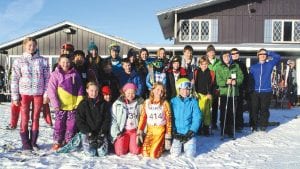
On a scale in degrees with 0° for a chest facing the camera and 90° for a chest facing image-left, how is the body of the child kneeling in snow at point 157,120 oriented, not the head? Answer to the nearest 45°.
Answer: approximately 0°

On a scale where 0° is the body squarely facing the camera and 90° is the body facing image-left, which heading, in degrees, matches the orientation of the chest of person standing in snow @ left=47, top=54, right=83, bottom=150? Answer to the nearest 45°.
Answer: approximately 0°

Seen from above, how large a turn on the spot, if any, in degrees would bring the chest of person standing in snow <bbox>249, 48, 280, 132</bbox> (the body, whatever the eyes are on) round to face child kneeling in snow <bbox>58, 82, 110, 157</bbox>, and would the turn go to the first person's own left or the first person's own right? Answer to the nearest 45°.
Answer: approximately 45° to the first person's own right

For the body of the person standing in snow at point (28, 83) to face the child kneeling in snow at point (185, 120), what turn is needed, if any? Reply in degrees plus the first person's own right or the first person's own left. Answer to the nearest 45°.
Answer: approximately 90° to the first person's own left

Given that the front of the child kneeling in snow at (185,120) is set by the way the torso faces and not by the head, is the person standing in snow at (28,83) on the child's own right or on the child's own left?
on the child's own right

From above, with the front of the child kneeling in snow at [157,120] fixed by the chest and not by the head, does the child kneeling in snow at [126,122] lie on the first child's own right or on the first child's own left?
on the first child's own right

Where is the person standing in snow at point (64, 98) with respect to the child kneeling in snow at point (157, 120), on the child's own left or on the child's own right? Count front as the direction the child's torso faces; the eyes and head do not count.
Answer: on the child's own right
